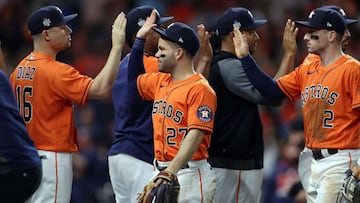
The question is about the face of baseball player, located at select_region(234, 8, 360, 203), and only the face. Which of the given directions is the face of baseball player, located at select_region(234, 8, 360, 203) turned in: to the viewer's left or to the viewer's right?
to the viewer's left

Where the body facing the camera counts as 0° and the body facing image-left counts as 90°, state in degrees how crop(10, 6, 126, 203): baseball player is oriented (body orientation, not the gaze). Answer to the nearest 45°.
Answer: approximately 225°

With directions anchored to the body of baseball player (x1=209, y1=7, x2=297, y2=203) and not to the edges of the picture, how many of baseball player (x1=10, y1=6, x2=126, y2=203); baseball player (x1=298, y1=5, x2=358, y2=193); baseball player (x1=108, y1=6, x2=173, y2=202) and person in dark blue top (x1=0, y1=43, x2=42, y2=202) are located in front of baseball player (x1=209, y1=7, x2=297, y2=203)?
1

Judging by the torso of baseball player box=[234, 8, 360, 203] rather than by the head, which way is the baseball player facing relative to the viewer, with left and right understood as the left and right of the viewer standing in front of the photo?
facing the viewer and to the left of the viewer
